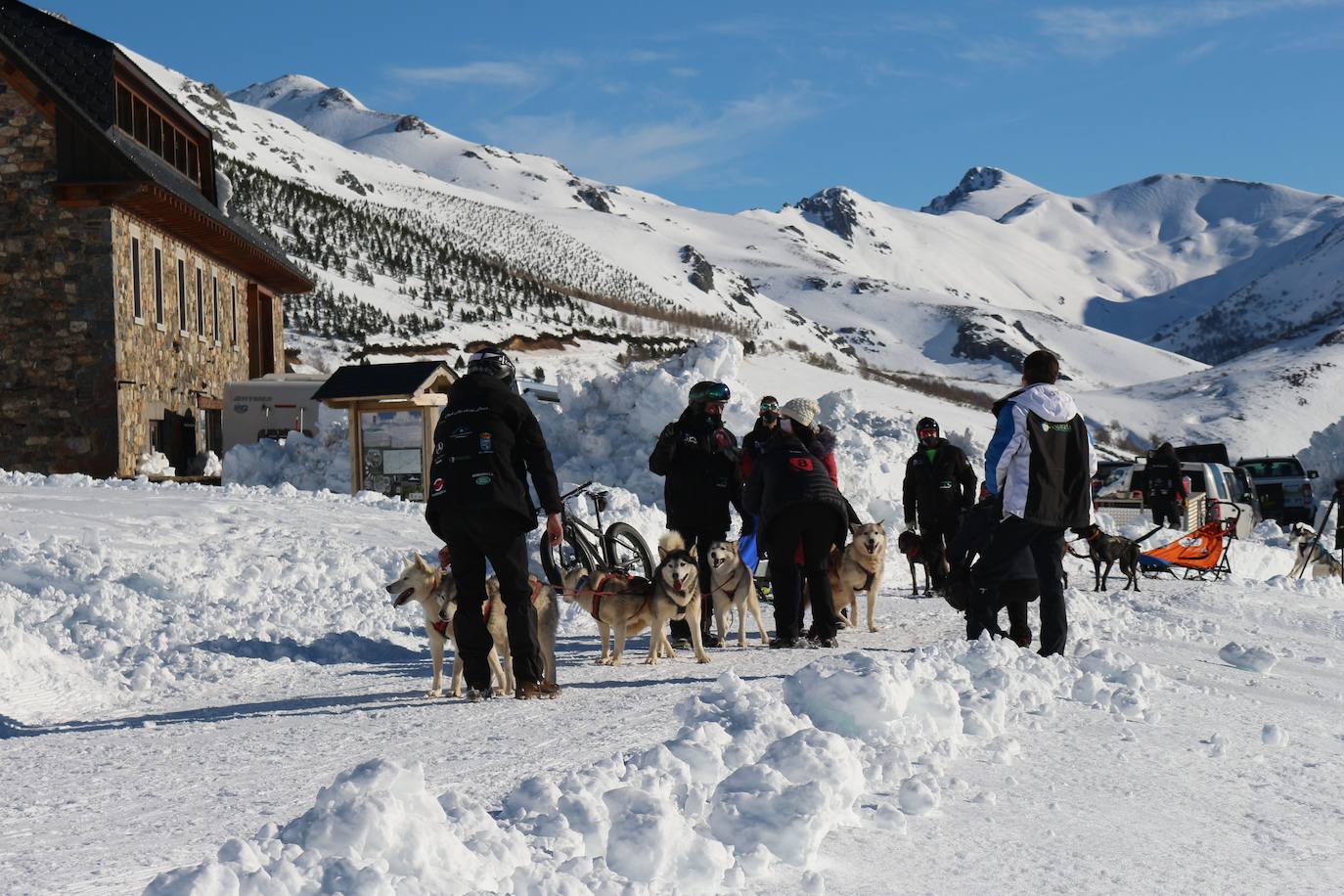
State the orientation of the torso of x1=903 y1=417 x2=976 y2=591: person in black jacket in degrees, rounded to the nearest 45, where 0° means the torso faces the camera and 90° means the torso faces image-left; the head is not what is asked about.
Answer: approximately 0°

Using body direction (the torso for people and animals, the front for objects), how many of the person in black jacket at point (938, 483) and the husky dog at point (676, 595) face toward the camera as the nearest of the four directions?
2

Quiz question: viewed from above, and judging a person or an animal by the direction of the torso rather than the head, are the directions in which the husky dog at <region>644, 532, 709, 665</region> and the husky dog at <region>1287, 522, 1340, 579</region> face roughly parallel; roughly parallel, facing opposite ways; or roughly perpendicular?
roughly perpendicular

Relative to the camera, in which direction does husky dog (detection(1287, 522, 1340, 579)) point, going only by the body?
to the viewer's left

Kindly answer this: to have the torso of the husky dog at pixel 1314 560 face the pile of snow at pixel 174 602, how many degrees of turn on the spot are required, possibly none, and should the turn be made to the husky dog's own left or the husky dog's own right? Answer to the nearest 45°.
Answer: approximately 45° to the husky dog's own left
